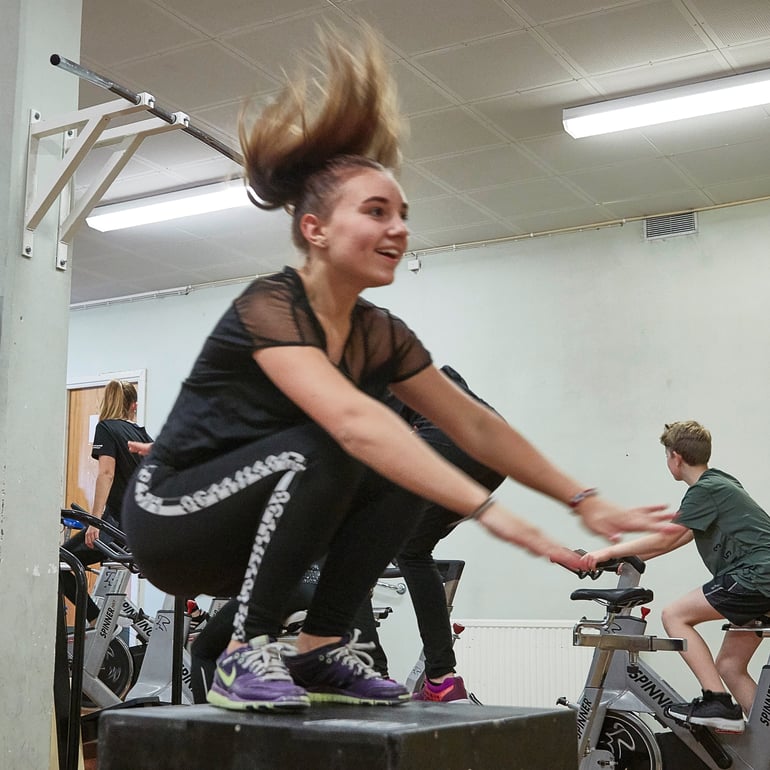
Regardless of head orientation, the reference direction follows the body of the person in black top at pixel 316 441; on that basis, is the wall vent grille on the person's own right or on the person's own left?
on the person's own left

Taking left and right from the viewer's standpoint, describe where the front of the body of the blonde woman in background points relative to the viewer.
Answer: facing away from the viewer and to the right of the viewer

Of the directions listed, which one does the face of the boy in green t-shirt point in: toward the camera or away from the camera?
away from the camera

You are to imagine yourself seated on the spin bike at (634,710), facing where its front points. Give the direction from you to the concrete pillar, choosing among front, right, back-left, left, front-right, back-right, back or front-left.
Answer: front-left

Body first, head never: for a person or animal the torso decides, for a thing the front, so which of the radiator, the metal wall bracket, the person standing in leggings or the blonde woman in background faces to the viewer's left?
the person standing in leggings

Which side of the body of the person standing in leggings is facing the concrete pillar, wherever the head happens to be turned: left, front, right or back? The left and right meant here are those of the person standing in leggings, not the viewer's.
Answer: front

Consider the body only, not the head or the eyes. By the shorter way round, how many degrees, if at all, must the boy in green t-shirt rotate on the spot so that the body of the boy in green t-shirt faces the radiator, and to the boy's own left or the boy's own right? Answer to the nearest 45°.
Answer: approximately 45° to the boy's own right

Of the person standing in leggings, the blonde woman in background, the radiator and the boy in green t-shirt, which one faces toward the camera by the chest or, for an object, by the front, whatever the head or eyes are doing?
the radiator

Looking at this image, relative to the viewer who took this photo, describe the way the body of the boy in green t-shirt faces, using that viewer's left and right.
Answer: facing to the left of the viewer
